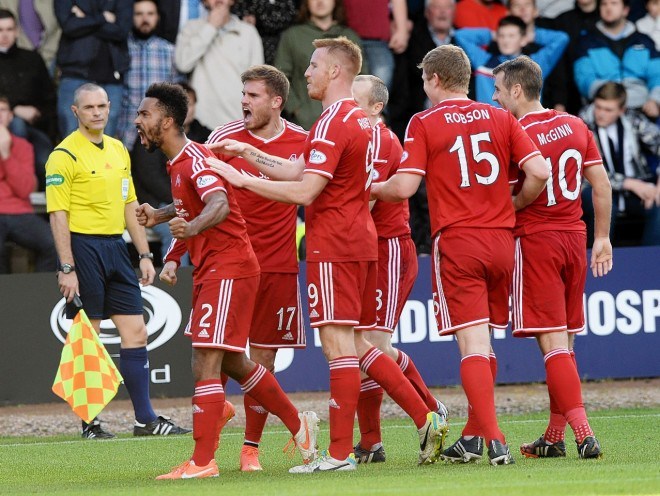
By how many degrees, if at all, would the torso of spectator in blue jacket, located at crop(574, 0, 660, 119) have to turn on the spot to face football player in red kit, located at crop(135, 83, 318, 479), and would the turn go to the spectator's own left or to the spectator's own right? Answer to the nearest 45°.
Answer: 0° — they already face them

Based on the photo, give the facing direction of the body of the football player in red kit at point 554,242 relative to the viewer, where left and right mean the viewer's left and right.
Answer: facing away from the viewer and to the left of the viewer

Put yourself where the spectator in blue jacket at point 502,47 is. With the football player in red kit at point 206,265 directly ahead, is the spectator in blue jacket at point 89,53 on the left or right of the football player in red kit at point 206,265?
right

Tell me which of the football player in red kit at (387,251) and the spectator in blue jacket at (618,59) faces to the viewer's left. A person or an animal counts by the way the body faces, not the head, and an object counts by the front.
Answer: the football player in red kit

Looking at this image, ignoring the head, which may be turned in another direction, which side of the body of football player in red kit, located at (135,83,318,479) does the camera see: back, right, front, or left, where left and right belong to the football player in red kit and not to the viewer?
left

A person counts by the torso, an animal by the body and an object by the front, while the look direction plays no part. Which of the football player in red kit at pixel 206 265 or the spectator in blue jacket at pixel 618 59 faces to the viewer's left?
the football player in red kit

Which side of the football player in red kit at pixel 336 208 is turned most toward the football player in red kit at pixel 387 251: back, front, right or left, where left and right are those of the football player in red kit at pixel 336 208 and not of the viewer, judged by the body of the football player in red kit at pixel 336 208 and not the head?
right

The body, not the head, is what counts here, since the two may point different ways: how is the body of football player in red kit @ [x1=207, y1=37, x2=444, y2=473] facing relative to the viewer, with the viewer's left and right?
facing to the left of the viewer

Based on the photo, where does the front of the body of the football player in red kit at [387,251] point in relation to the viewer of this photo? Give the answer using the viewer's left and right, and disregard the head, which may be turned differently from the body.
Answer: facing to the left of the viewer

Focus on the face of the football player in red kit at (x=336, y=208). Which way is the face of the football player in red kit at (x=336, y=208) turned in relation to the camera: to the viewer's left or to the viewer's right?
to the viewer's left
